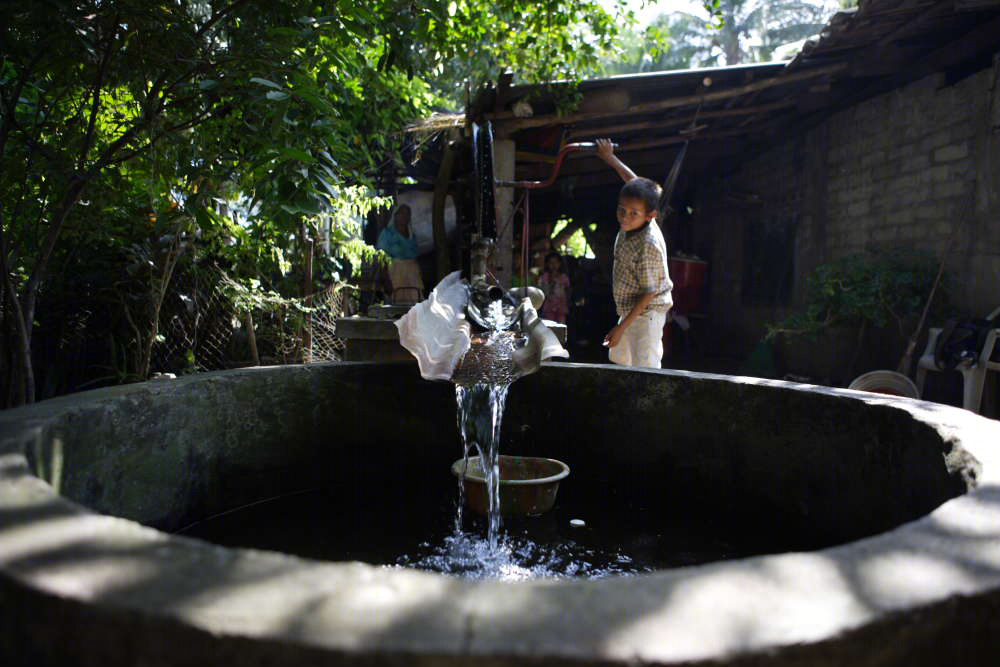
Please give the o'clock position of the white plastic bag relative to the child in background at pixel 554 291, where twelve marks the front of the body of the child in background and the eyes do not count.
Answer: The white plastic bag is roughly at 12 o'clock from the child in background.

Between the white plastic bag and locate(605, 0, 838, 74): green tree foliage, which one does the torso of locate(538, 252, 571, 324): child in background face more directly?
the white plastic bag

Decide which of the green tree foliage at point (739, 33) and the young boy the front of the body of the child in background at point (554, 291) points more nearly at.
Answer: the young boy

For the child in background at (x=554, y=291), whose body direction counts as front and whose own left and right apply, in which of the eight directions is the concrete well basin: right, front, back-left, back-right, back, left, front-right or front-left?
front

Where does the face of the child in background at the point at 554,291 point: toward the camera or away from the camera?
toward the camera

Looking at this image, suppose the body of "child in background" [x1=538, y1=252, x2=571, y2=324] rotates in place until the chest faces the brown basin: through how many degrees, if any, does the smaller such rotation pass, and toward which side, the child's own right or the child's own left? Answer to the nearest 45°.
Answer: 0° — they already face it

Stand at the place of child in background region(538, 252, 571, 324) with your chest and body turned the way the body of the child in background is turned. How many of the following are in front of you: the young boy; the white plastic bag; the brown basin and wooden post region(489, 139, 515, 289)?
4

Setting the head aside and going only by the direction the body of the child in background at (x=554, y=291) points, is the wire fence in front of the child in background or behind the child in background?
in front

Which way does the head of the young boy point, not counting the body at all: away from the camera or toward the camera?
toward the camera

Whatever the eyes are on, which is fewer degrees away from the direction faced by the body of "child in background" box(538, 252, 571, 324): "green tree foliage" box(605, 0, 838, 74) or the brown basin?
the brown basin

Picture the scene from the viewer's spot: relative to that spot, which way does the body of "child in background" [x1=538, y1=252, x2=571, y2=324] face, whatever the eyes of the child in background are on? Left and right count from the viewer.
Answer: facing the viewer

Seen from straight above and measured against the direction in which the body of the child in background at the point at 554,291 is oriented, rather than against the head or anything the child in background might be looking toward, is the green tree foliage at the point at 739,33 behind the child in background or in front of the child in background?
behind

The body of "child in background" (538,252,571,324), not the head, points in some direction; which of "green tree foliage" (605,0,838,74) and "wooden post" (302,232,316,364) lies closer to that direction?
the wooden post

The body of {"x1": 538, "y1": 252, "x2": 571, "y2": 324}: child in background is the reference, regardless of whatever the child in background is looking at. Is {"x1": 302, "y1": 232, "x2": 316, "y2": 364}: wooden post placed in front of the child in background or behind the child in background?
in front

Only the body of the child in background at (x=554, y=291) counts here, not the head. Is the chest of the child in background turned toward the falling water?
yes
